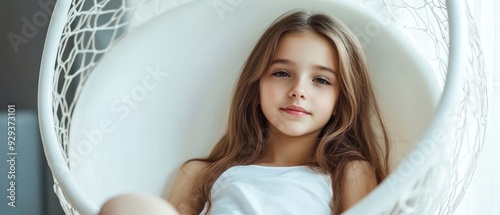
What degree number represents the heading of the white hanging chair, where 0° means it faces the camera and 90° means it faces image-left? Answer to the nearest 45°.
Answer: approximately 0°

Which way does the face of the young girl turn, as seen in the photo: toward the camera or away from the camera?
toward the camera

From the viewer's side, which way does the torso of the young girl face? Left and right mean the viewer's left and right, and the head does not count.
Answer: facing the viewer
